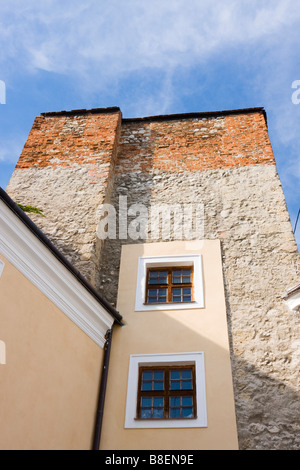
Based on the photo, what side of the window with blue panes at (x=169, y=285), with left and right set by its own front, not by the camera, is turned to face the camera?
front
